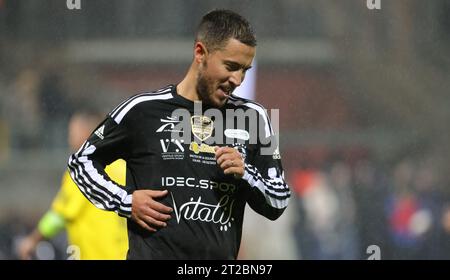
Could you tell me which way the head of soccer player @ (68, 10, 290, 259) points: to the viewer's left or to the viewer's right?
to the viewer's right
